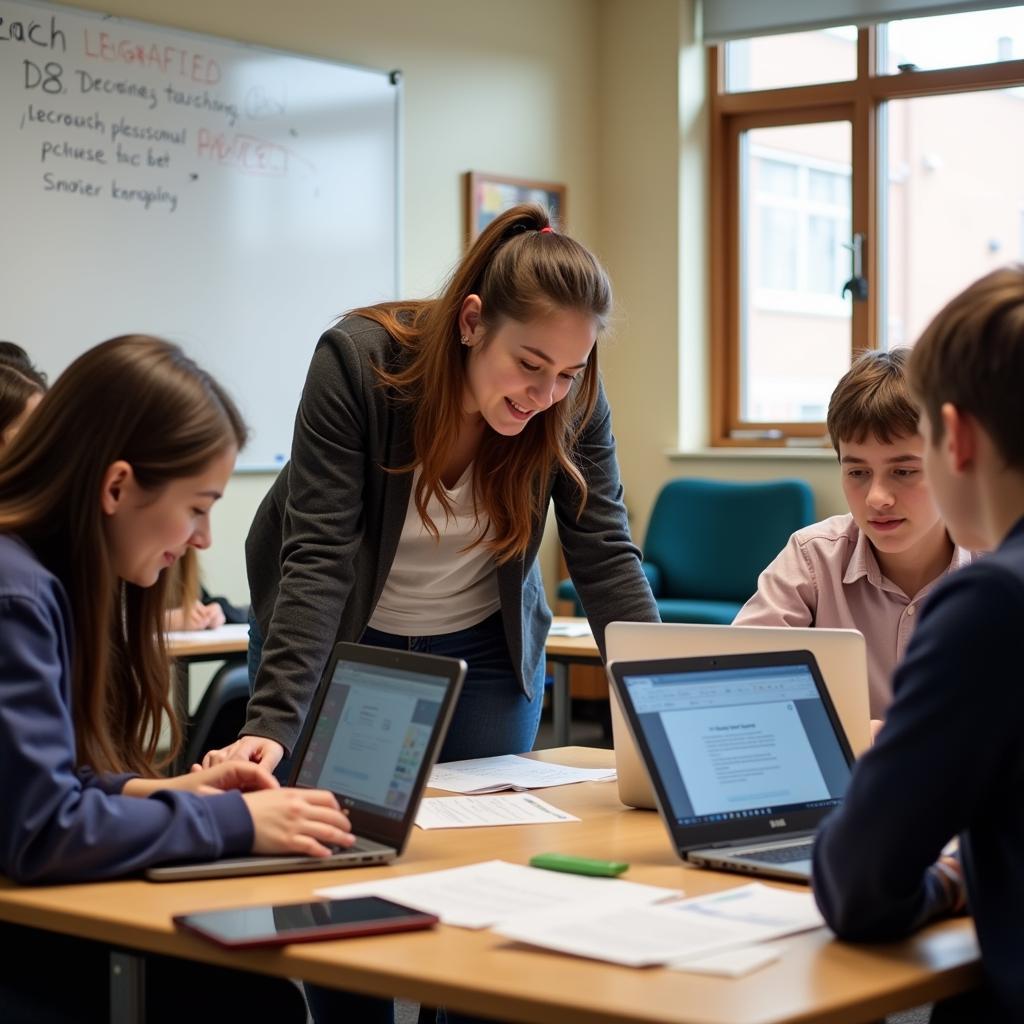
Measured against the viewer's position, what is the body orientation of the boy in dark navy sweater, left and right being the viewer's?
facing away from the viewer and to the left of the viewer

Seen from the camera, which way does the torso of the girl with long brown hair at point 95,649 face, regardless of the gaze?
to the viewer's right

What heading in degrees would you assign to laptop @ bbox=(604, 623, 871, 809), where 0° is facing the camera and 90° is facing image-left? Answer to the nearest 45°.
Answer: approximately 180°

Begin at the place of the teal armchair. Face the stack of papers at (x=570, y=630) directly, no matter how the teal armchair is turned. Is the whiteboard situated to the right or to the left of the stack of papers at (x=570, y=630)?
right

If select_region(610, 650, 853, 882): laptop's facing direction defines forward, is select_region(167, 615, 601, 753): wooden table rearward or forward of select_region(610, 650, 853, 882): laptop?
rearward

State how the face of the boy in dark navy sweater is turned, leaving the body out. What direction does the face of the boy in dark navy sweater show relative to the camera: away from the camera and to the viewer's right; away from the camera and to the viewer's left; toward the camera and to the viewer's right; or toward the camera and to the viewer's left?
away from the camera and to the viewer's left

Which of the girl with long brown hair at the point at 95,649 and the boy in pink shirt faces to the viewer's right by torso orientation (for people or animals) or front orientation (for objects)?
the girl with long brown hair

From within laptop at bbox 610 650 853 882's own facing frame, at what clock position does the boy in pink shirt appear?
The boy in pink shirt is roughly at 8 o'clock from the laptop.

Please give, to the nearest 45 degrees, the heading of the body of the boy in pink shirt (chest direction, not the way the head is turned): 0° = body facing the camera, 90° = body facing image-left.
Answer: approximately 0°
